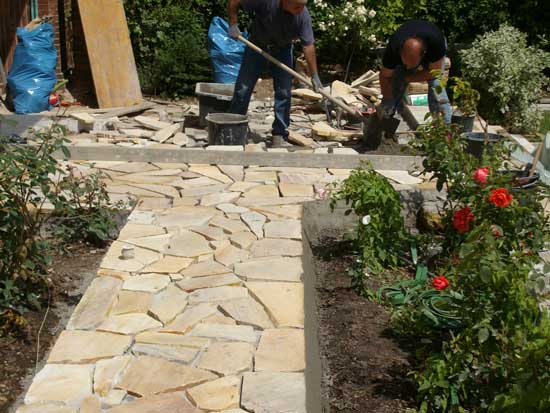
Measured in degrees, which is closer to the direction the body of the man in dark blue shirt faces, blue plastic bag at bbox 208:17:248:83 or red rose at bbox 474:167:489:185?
the red rose

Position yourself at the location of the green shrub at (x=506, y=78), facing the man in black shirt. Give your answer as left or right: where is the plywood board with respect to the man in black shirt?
right

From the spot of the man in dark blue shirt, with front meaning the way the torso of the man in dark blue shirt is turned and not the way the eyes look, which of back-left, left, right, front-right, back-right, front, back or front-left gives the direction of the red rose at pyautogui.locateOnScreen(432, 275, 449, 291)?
front-right

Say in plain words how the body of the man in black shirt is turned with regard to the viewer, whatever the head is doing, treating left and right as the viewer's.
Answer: facing the viewer

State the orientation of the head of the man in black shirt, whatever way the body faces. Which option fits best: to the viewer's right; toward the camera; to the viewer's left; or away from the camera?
toward the camera

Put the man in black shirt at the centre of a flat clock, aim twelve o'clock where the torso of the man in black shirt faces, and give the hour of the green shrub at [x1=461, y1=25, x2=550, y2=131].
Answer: The green shrub is roughly at 7 o'clock from the man in black shirt.

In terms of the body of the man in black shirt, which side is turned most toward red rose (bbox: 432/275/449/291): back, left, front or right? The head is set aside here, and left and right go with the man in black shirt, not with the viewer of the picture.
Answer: front

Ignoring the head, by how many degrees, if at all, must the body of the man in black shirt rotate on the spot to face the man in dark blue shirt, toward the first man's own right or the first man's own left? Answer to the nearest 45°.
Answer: approximately 90° to the first man's own right

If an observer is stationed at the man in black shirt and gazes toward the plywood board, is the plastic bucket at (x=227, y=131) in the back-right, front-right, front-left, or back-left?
front-left

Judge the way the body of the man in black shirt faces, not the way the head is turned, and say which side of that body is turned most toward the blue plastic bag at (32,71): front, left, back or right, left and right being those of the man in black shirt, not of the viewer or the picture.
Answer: right

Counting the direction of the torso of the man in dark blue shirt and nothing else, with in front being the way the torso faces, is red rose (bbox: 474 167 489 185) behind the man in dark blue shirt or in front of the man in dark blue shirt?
in front

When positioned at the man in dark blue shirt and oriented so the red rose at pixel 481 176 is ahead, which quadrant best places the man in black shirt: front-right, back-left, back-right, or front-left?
front-left

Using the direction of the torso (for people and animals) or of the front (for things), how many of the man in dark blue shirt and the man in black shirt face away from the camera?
0

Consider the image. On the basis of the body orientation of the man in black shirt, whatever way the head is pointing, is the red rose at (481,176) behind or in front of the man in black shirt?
in front
